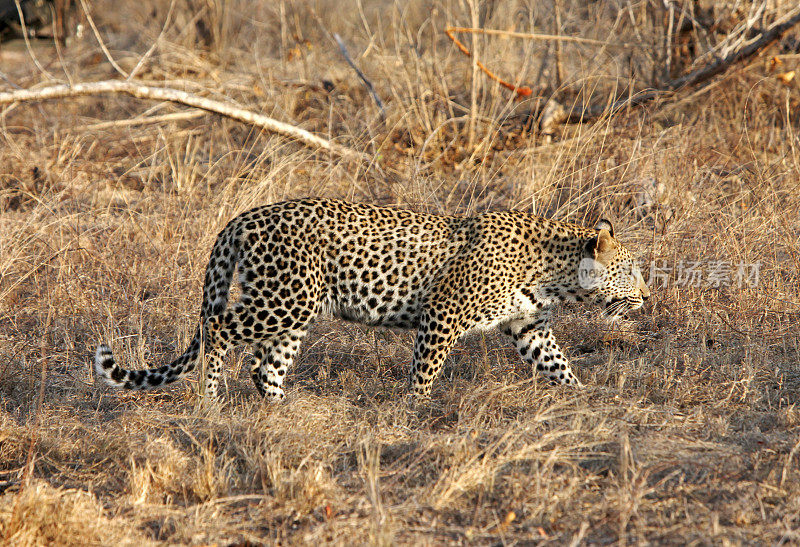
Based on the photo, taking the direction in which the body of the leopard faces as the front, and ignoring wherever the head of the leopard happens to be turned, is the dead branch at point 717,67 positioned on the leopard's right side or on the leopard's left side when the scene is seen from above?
on the leopard's left side

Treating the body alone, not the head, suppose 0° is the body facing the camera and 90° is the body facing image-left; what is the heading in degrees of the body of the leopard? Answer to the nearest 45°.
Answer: approximately 270°

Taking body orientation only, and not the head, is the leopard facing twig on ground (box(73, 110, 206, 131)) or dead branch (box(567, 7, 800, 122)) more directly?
the dead branch

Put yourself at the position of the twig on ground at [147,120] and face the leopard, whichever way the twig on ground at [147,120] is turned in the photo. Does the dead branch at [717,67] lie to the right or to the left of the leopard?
left

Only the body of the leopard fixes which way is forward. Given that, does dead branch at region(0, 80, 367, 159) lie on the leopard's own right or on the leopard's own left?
on the leopard's own left

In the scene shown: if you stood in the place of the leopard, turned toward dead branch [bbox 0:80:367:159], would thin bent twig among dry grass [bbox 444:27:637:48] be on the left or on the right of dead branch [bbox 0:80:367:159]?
right

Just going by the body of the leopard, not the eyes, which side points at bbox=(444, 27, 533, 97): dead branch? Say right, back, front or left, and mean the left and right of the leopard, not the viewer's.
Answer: left

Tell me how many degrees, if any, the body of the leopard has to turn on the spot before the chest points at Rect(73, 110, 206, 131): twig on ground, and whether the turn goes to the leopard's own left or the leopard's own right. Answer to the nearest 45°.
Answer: approximately 135° to the leopard's own left
